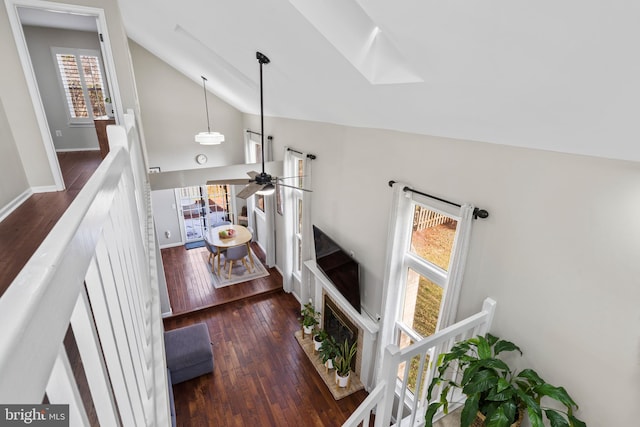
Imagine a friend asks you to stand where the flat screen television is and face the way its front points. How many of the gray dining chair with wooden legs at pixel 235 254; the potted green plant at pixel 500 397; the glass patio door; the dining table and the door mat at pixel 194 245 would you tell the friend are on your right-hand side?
4

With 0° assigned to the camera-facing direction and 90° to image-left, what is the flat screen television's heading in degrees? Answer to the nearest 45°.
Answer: approximately 45°

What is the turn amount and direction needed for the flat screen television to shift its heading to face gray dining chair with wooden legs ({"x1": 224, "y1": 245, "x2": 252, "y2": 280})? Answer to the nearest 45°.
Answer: approximately 90° to its right

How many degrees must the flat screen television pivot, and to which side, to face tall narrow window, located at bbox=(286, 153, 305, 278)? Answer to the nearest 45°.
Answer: approximately 90° to its right

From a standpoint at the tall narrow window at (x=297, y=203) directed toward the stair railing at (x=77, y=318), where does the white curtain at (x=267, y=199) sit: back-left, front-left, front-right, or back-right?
back-right

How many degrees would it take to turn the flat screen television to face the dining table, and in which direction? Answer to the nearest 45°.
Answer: approximately 90° to its right

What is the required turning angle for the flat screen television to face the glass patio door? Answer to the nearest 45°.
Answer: approximately 90° to its right

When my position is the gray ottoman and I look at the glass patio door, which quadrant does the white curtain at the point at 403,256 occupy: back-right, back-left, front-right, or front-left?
back-right

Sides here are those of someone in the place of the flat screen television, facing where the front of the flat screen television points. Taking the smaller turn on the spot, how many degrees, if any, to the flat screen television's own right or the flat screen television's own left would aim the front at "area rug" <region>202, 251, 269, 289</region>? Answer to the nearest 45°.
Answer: approximately 90° to the flat screen television's own right

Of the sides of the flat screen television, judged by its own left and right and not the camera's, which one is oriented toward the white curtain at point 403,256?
left

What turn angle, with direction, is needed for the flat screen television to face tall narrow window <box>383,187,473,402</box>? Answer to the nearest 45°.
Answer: approximately 90° to its left
